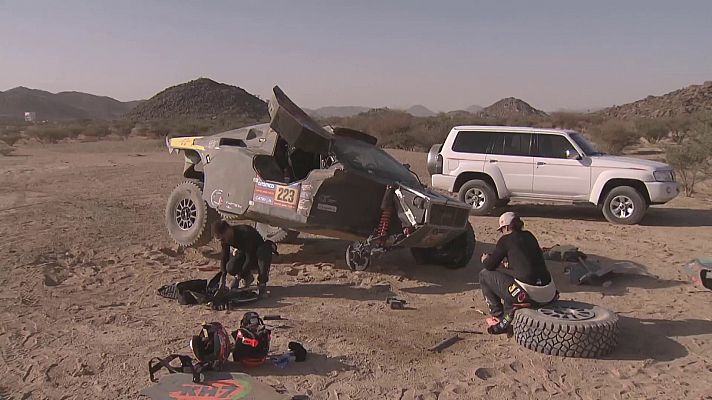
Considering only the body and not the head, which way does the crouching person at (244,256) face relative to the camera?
to the viewer's left

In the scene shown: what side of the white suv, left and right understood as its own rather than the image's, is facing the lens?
right

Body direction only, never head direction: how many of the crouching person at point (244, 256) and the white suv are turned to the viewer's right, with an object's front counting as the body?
1

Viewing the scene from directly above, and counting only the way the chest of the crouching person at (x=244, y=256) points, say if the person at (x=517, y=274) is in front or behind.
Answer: behind

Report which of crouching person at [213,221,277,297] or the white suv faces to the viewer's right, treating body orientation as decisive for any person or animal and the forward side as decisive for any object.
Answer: the white suv

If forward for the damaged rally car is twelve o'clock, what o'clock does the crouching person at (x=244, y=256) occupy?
The crouching person is roughly at 3 o'clock from the damaged rally car.

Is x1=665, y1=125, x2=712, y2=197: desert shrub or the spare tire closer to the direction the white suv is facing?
the desert shrub

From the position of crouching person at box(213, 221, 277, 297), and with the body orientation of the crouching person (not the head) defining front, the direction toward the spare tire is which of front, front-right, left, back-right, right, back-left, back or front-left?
back-left

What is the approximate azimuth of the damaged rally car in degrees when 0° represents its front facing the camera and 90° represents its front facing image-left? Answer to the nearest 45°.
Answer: approximately 315°

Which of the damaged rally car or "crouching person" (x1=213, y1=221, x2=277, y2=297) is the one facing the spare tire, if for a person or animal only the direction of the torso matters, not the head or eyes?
the damaged rally car

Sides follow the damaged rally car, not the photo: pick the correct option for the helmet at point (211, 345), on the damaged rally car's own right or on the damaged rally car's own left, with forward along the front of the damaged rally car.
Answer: on the damaged rally car's own right

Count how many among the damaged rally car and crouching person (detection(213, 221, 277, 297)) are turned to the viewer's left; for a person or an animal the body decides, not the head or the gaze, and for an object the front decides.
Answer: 1

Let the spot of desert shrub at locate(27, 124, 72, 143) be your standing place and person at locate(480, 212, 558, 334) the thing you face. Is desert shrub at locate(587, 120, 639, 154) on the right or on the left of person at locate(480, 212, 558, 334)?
left
